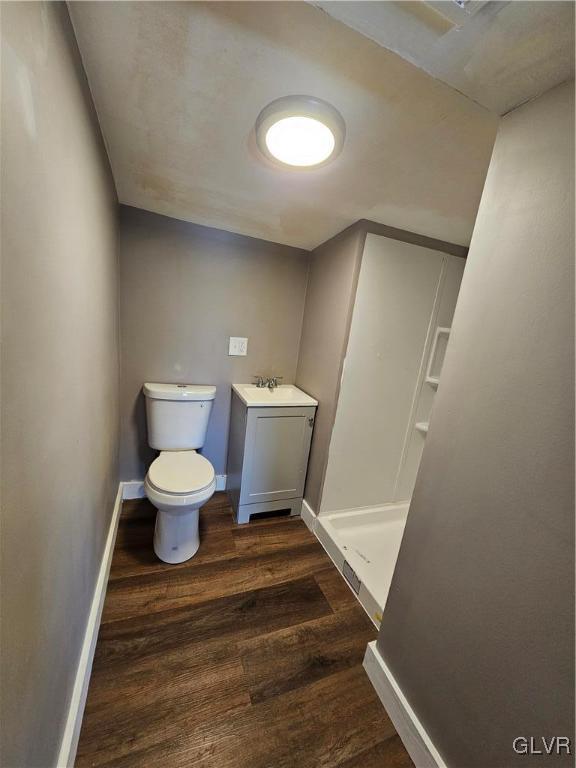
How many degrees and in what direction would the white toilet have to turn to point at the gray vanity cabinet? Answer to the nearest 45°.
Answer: approximately 90° to its left

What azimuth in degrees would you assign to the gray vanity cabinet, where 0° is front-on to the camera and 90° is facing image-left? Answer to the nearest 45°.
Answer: approximately 0°

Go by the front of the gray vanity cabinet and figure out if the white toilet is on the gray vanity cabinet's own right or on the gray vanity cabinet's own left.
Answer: on the gray vanity cabinet's own right

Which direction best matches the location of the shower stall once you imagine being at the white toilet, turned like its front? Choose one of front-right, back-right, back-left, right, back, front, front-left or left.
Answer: left

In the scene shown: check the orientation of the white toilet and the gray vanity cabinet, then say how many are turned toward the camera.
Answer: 2

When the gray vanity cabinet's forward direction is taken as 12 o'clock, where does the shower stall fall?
The shower stall is roughly at 9 o'clock from the gray vanity cabinet.
